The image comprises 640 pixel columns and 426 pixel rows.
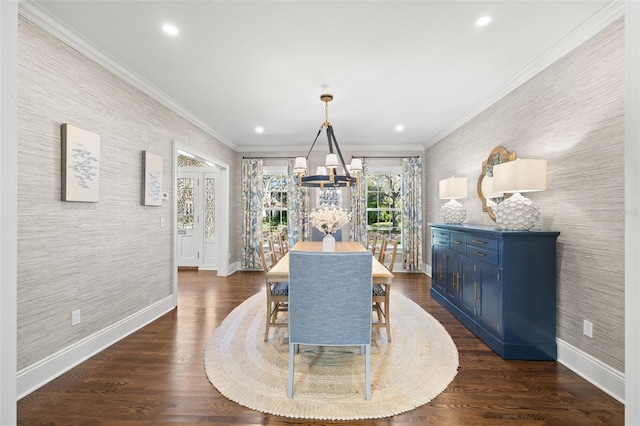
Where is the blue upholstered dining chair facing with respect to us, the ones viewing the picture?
facing away from the viewer

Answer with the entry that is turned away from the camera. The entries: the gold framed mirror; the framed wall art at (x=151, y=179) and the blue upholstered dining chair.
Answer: the blue upholstered dining chair

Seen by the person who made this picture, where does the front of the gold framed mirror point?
facing the viewer and to the left of the viewer

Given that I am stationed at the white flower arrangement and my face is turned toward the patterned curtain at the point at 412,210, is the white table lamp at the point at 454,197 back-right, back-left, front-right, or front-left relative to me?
front-right

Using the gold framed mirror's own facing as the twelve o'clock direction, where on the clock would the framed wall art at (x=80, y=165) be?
The framed wall art is roughly at 12 o'clock from the gold framed mirror.

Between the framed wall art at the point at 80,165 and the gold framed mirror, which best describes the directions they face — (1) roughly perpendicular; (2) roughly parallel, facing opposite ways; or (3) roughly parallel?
roughly parallel, facing opposite ways

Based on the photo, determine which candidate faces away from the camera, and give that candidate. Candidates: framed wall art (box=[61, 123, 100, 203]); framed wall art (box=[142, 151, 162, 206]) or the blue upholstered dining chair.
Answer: the blue upholstered dining chair

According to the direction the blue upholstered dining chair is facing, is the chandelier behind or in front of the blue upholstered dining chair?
in front

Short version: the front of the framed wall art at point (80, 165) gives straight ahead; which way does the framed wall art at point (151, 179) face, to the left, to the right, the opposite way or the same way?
the same way

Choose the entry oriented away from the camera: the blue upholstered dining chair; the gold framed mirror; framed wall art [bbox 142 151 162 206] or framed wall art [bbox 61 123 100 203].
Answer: the blue upholstered dining chair

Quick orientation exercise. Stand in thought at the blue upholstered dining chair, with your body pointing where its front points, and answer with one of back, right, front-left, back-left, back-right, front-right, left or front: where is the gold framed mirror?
front-right

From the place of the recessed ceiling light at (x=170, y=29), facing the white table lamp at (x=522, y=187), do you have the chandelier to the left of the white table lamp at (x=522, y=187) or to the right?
left

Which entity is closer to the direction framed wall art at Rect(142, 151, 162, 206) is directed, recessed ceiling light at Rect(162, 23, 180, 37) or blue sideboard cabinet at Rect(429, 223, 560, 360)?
the blue sideboard cabinet

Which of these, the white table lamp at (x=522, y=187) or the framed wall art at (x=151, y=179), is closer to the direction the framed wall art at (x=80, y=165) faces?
the white table lamp

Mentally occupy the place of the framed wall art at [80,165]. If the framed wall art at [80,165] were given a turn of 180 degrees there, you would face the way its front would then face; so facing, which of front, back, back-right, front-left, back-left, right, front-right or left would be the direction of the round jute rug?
back

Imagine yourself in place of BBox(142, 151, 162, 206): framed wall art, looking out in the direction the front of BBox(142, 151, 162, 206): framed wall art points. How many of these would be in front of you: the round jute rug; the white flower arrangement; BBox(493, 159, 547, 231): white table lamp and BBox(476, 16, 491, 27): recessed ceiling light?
4

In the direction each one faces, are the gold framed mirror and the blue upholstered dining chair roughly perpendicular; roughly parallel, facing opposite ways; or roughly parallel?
roughly perpendicular

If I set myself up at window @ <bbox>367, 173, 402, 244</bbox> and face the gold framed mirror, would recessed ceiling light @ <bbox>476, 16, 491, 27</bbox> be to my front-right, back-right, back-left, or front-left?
front-right

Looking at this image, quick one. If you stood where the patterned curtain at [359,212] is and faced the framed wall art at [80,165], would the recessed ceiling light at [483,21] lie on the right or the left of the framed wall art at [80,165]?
left

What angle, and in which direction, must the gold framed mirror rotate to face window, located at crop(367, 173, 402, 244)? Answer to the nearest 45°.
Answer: approximately 90° to its right

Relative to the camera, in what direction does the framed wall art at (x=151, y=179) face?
facing the viewer and to the right of the viewer
